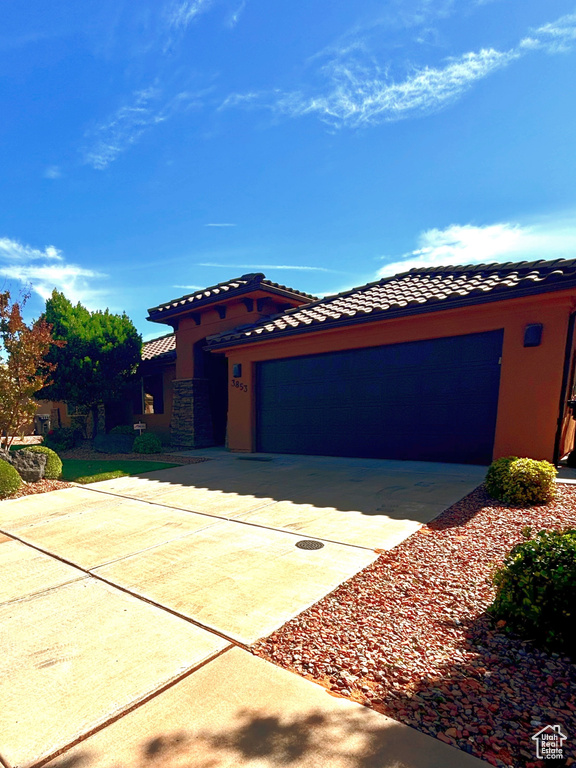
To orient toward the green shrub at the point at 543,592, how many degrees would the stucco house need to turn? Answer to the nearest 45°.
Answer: approximately 45° to its left

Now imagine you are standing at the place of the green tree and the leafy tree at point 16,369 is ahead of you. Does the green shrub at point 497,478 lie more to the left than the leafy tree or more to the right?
left

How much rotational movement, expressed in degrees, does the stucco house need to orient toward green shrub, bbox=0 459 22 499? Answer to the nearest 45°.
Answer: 0° — it already faces it

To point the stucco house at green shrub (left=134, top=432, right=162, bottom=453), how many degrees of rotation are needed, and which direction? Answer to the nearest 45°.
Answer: approximately 45° to its right

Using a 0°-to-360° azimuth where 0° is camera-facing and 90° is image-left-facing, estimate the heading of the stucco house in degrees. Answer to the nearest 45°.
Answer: approximately 45°

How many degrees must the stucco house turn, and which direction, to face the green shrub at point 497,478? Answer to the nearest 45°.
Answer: approximately 45° to its left

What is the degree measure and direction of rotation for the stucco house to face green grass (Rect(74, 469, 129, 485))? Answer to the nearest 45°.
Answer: approximately 45° to its right

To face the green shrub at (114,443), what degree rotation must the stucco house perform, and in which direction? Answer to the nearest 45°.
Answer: approximately 45° to its right

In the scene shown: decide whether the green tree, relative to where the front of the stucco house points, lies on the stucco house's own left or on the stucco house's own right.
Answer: on the stucco house's own right
